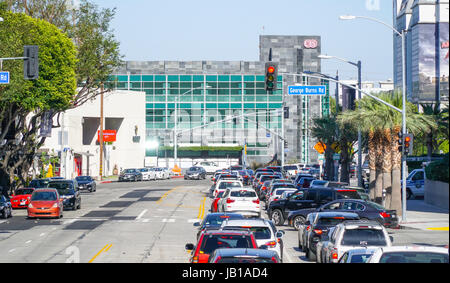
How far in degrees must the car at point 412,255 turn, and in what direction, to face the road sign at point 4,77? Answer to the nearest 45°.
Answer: approximately 45° to its left

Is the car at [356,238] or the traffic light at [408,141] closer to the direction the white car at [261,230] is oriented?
the traffic light

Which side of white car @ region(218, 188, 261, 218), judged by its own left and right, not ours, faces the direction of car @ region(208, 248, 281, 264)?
back

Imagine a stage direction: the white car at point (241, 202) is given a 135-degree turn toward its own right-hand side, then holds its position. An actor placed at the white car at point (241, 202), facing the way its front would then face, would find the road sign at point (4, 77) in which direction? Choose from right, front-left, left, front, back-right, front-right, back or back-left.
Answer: back-right

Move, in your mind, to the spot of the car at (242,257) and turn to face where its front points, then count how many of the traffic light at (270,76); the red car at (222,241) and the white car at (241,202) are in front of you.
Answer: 3

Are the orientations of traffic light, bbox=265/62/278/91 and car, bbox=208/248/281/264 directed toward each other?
yes

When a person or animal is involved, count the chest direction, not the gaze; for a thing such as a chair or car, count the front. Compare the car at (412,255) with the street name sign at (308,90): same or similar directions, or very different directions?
very different directions

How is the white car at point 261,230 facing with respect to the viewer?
away from the camera

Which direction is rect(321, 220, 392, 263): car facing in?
away from the camera

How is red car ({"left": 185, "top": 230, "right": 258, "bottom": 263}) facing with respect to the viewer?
away from the camera

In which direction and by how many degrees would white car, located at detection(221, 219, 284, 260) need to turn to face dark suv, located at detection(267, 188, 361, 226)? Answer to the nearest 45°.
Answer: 0° — it already faces it

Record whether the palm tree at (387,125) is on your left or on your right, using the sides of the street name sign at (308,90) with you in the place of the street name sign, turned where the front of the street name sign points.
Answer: on your left
